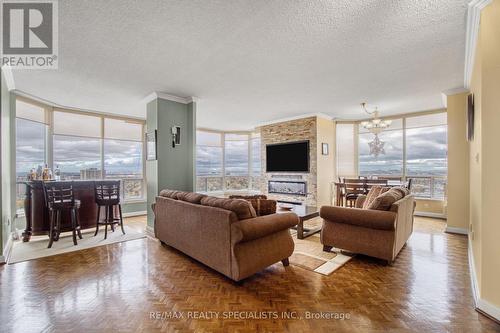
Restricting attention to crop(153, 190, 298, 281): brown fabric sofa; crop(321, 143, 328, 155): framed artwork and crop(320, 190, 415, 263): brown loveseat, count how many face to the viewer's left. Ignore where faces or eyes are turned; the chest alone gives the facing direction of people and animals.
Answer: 1

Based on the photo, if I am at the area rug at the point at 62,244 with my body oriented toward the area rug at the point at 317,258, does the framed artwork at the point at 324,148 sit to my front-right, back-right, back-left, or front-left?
front-left

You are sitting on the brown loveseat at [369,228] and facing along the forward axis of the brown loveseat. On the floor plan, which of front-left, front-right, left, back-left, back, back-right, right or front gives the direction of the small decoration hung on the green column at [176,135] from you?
front

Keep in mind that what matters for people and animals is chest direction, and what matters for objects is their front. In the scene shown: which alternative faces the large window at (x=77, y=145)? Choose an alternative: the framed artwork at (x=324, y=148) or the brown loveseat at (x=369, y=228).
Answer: the brown loveseat

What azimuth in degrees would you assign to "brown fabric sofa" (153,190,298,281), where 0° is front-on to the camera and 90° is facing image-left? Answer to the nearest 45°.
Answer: approximately 225°

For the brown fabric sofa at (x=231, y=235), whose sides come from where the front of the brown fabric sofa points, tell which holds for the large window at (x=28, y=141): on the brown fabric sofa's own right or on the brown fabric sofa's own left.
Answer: on the brown fabric sofa's own left

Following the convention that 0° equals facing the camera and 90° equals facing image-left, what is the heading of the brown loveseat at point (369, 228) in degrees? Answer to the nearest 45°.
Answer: approximately 90°

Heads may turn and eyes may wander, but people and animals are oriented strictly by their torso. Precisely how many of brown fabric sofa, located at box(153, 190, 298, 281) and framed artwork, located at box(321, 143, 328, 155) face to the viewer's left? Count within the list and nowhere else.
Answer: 0

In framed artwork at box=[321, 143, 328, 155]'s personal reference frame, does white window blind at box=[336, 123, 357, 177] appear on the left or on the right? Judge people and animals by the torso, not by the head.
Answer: on its left

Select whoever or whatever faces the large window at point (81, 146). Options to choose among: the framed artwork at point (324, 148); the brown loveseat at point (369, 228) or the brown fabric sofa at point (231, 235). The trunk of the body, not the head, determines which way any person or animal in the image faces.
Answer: the brown loveseat

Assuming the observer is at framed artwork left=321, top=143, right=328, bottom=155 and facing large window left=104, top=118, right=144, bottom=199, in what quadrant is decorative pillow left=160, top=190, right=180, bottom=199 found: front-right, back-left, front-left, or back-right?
front-left

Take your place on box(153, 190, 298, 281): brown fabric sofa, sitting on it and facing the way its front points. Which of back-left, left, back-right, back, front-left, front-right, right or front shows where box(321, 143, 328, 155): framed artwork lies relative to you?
front

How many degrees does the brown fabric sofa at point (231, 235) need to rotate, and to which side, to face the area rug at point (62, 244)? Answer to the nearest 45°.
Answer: approximately 90° to its left

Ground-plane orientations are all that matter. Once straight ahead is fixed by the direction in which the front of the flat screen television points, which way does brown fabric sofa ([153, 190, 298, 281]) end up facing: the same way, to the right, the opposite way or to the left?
the opposite way

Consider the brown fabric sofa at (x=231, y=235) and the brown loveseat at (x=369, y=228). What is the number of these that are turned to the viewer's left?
1

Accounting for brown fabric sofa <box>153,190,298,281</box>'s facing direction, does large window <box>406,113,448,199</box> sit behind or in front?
in front
